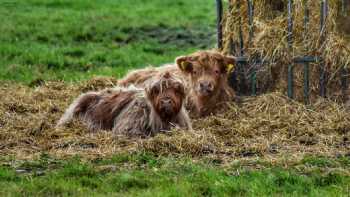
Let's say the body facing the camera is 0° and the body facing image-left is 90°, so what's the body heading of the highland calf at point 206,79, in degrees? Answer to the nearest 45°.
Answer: approximately 315°

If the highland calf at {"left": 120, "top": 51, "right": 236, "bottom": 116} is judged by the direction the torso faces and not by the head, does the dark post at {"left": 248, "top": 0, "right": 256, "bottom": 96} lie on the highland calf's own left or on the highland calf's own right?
on the highland calf's own left

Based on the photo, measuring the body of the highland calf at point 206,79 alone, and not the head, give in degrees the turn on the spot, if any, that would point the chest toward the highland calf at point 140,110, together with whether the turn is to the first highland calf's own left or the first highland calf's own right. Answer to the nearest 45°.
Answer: approximately 90° to the first highland calf's own right

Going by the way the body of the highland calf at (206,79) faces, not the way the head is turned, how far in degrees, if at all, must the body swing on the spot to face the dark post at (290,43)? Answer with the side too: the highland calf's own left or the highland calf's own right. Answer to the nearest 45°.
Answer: approximately 45° to the highland calf's own left

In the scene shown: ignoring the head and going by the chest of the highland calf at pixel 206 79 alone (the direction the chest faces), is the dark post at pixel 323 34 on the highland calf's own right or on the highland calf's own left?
on the highland calf's own left

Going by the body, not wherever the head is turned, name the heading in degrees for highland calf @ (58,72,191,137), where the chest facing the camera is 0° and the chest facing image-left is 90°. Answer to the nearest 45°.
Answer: approximately 315°

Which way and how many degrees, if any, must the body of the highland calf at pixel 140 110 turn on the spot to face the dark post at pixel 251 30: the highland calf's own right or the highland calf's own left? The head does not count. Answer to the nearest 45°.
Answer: approximately 90° to the highland calf's own left

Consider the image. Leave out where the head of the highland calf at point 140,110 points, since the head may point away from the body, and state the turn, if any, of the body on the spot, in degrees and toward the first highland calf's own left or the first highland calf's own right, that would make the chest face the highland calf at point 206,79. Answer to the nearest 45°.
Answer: approximately 90° to the first highland calf's own left
